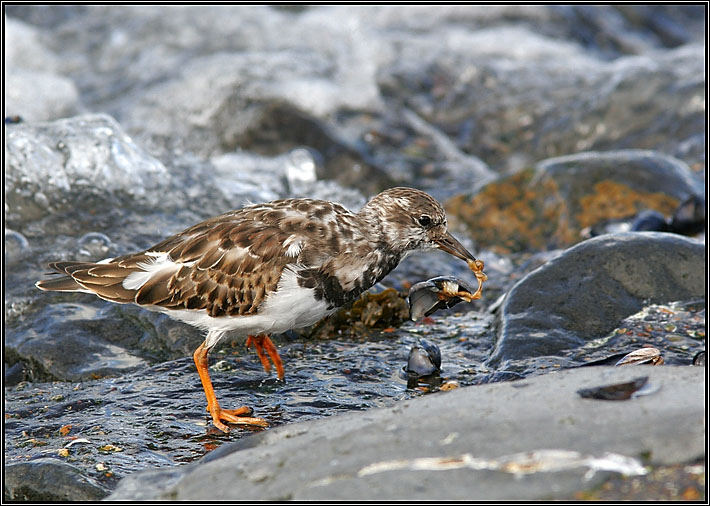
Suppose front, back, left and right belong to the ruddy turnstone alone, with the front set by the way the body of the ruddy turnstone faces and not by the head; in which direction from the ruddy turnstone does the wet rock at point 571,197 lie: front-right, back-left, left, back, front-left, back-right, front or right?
front-left

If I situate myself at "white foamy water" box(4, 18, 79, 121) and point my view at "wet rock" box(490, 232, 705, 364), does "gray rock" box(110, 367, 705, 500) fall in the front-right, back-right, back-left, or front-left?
front-right

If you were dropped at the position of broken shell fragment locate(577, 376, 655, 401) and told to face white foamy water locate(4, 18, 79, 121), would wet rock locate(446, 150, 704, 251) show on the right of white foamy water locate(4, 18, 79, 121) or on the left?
right

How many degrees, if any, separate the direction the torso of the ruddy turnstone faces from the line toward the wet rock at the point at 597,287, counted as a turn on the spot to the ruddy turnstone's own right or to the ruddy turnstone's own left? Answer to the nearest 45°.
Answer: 0° — it already faces it

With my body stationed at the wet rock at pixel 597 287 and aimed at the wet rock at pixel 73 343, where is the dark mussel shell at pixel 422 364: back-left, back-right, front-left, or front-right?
front-left

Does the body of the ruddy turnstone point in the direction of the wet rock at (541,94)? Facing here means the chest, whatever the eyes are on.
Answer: no

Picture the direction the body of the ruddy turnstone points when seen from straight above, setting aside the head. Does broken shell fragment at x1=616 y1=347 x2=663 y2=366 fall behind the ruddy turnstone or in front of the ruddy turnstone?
in front

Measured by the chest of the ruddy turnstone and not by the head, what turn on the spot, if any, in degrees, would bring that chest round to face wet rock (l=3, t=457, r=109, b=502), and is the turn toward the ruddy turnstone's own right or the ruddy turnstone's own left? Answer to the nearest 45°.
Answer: approximately 135° to the ruddy turnstone's own right

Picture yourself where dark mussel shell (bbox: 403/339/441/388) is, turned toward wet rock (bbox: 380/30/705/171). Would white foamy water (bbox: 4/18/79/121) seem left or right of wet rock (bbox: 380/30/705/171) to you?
left

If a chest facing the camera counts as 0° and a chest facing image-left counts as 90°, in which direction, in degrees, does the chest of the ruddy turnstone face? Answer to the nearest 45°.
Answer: approximately 270°

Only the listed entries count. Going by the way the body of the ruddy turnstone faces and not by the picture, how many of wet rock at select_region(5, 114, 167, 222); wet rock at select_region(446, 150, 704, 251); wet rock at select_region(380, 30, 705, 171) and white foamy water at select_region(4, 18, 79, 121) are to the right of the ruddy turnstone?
0
